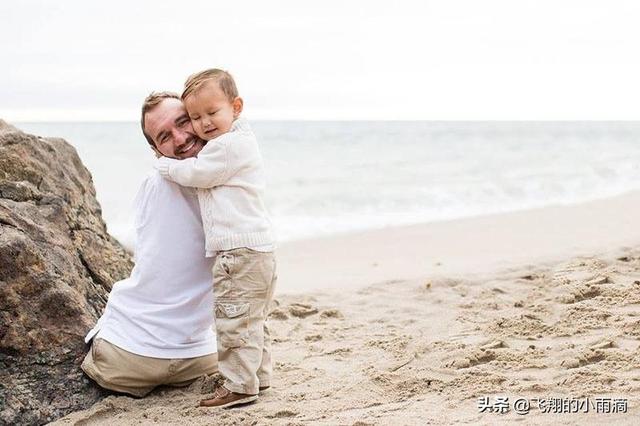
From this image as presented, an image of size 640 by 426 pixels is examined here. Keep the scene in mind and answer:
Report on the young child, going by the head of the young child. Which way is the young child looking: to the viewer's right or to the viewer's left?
to the viewer's left

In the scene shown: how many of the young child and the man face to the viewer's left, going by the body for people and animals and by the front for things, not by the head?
1

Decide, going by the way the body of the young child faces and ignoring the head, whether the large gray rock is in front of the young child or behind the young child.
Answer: in front

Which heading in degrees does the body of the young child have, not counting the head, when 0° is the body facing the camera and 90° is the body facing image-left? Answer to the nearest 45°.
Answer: approximately 90°
